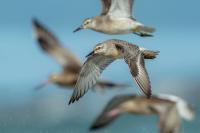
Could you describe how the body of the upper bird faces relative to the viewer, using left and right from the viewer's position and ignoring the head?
facing to the left of the viewer

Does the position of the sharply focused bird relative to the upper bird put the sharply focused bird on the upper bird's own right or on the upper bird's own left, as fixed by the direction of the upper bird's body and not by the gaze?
on the upper bird's own left
